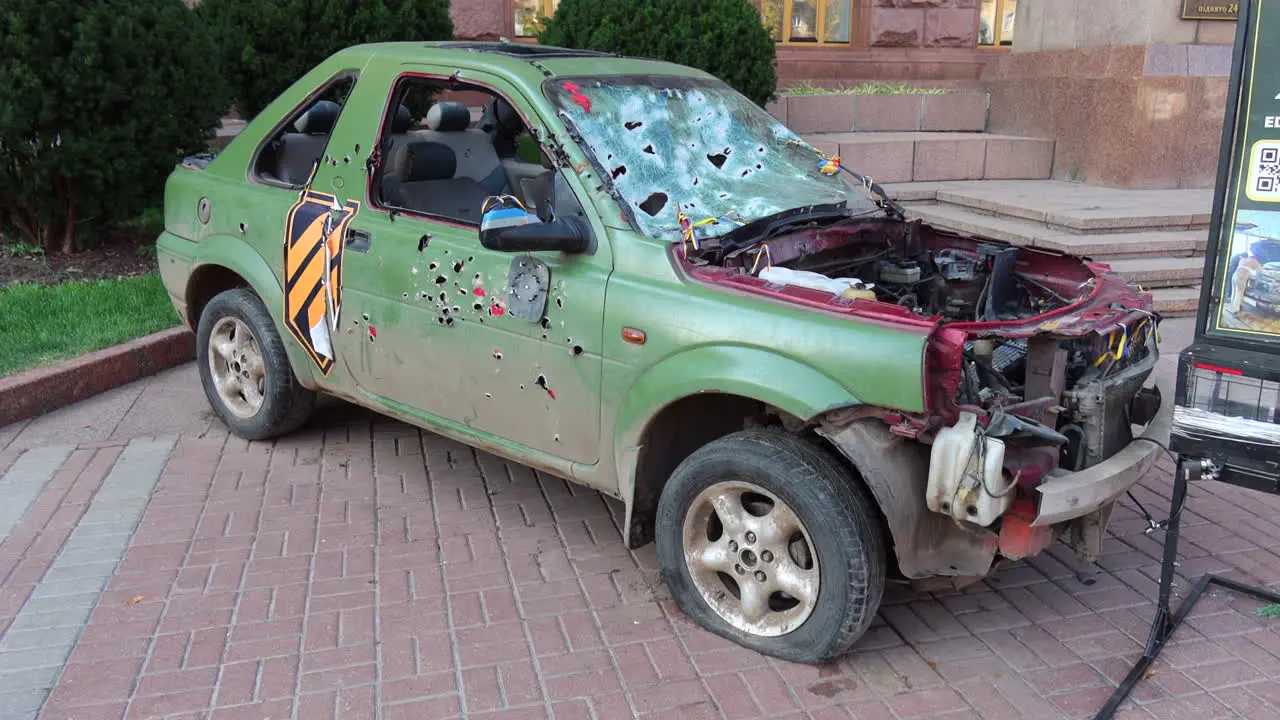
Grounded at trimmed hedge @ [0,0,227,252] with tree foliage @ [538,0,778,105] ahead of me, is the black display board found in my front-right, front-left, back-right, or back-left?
front-right

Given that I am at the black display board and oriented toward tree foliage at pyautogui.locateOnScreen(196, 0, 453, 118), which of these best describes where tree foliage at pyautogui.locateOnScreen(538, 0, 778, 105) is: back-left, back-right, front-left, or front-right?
front-right

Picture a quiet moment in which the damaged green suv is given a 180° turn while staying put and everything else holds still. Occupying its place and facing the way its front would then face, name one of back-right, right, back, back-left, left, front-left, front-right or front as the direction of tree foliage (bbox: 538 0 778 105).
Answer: front-right

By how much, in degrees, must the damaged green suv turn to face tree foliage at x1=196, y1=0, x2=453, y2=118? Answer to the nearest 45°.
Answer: approximately 180°

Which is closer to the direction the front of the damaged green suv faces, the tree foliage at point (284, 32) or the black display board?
the black display board

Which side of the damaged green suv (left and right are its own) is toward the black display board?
front

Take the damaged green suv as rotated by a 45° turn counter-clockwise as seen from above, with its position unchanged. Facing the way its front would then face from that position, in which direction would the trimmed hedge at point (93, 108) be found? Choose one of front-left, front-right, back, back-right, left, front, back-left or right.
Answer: back-left
